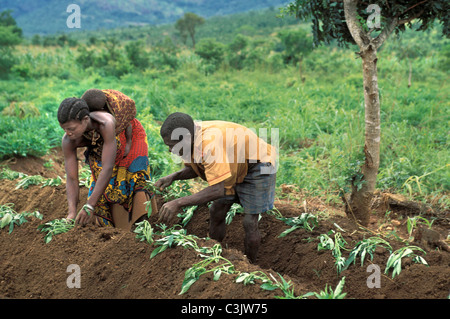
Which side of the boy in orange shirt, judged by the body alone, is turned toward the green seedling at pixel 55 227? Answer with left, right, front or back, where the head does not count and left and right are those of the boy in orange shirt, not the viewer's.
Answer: front

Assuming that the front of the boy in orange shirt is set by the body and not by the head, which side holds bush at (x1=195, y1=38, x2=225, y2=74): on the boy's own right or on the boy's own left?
on the boy's own right

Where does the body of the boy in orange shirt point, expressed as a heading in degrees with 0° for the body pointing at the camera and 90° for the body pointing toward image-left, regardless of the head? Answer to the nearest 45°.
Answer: approximately 90°

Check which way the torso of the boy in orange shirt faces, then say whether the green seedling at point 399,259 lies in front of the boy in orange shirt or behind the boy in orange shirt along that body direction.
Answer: behind

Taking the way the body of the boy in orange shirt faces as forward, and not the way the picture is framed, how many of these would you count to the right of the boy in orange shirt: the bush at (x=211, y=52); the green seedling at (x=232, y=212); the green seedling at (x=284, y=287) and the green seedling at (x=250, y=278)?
2

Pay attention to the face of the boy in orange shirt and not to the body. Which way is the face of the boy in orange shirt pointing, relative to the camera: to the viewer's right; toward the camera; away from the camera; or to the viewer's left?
to the viewer's left

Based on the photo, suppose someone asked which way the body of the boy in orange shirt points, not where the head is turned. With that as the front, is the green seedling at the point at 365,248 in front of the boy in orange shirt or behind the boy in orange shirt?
behind

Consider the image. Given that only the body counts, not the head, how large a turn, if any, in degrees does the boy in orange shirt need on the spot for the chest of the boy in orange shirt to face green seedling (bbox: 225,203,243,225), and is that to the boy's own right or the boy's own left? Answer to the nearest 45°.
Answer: approximately 90° to the boy's own right
